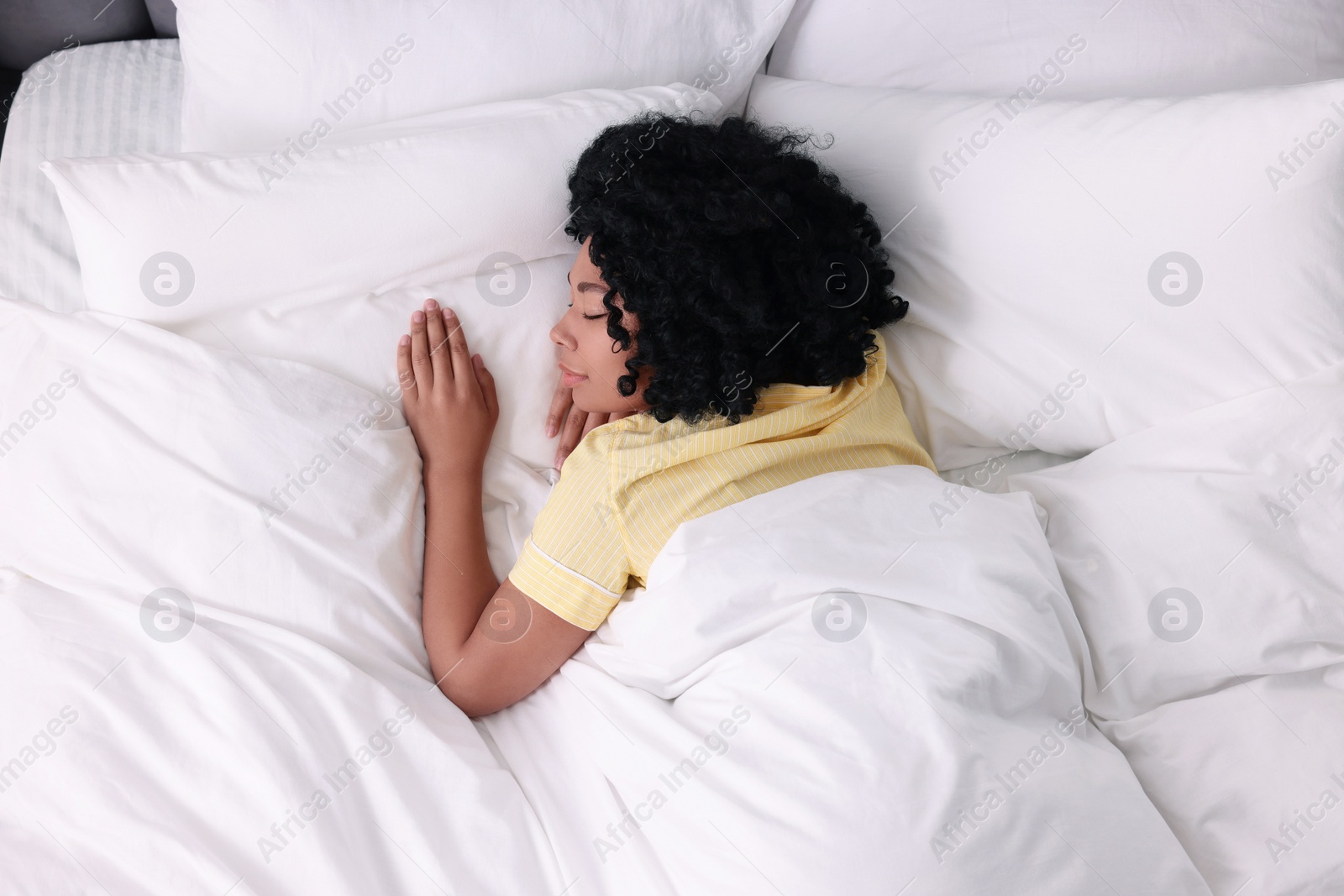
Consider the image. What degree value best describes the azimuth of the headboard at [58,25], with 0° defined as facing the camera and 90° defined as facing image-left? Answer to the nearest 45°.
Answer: approximately 0°

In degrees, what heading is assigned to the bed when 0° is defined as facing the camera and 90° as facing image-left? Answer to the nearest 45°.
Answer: approximately 0°

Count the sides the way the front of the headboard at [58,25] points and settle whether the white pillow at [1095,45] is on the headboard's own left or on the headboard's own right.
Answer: on the headboard's own left
